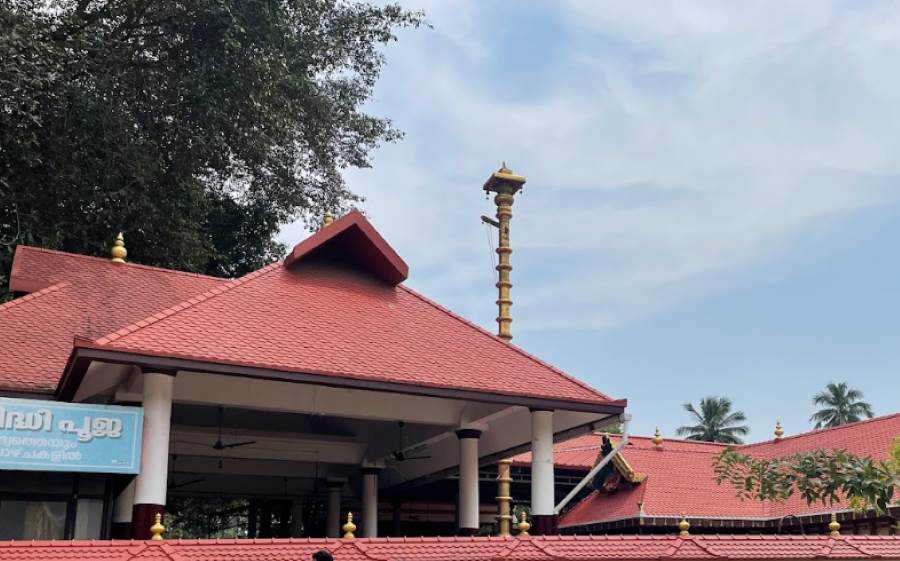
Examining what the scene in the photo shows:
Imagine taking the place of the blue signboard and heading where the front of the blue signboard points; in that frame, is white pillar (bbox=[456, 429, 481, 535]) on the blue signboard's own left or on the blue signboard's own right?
on the blue signboard's own left

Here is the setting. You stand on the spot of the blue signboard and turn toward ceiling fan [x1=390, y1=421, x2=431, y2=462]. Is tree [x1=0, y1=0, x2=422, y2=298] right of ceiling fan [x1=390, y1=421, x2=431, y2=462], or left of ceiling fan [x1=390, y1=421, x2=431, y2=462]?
left

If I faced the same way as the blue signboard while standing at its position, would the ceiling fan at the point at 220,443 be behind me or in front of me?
behind

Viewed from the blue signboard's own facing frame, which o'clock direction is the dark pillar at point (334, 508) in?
The dark pillar is roughly at 7 o'clock from the blue signboard.

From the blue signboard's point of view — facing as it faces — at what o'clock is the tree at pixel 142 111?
The tree is roughly at 6 o'clock from the blue signboard.

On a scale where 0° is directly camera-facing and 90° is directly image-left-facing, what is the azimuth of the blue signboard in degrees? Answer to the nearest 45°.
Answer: approximately 0°

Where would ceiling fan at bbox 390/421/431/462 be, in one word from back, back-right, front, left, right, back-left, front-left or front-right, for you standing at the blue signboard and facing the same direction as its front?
back-left

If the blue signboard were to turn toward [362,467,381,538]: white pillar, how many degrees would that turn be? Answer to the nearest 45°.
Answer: approximately 135° to its left
